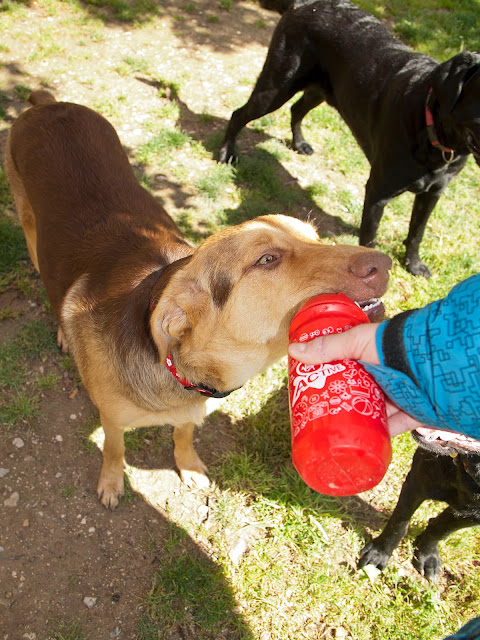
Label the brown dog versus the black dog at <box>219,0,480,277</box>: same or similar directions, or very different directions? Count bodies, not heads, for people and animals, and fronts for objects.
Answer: same or similar directions

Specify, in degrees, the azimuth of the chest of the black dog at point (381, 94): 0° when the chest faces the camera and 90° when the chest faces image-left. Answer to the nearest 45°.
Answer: approximately 315°

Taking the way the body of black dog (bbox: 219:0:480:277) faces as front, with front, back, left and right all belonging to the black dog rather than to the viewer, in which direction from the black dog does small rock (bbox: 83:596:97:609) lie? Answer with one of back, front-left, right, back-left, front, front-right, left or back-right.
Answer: front-right

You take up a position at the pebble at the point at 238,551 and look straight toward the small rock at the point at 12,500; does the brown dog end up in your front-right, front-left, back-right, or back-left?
front-right

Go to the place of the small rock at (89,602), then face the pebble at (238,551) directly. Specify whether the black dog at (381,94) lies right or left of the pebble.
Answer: left

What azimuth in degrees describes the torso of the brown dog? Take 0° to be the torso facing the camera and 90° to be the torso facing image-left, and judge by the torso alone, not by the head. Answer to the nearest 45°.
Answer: approximately 315°

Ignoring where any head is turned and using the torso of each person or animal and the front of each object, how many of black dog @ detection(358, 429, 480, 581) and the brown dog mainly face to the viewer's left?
1

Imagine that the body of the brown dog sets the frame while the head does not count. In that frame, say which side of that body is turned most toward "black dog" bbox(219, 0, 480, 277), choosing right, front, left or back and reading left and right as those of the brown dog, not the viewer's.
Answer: left
